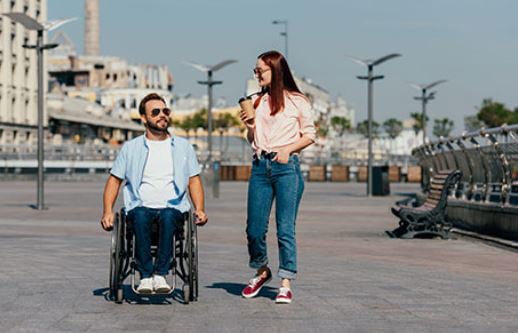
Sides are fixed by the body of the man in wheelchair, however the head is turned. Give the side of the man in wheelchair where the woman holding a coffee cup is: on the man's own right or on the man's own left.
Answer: on the man's own left

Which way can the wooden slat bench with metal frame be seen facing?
to the viewer's left

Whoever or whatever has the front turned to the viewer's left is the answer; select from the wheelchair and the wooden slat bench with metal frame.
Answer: the wooden slat bench with metal frame

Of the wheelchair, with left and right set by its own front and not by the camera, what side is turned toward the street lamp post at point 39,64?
back

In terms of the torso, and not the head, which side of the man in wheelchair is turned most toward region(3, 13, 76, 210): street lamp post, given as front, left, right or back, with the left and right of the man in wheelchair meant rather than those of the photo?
back

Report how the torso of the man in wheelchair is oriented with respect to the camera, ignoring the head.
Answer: toward the camera

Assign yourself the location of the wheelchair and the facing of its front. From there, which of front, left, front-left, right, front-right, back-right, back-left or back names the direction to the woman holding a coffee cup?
left

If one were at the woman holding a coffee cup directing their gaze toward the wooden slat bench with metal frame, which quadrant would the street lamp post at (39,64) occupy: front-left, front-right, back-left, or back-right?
front-left

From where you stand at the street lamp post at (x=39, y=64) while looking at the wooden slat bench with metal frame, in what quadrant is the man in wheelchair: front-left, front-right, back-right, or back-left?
front-right

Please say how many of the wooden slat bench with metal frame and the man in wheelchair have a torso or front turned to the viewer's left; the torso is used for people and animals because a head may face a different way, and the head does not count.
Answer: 1

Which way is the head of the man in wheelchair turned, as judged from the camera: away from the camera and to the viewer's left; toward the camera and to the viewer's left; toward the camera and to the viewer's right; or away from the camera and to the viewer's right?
toward the camera and to the viewer's right
